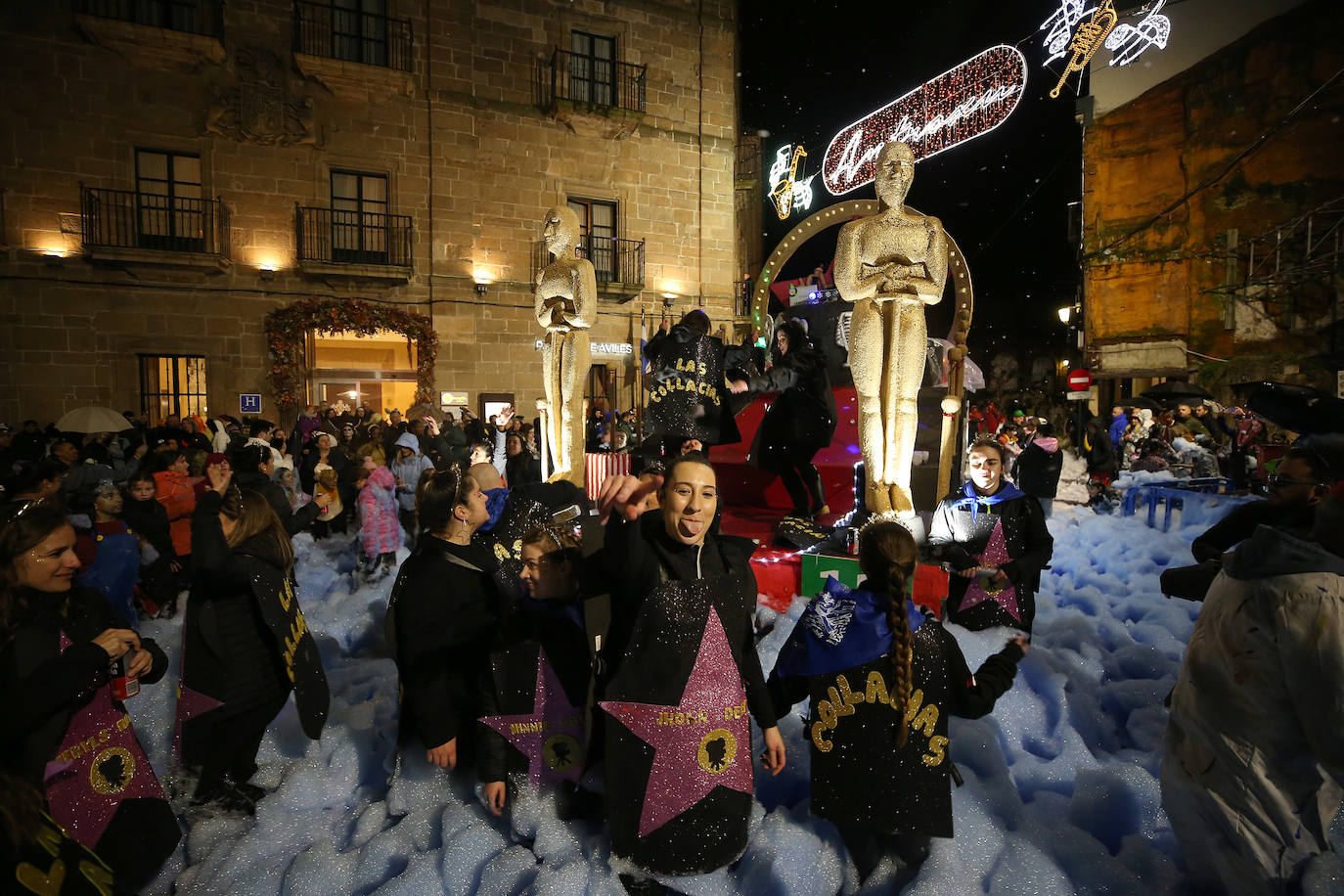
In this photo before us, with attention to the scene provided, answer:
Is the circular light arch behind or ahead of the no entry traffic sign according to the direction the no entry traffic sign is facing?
ahead

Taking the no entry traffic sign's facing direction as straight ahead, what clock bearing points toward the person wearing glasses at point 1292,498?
The person wearing glasses is roughly at 12 o'clock from the no entry traffic sign.

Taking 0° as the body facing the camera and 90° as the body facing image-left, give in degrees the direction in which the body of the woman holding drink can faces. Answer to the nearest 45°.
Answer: approximately 315°

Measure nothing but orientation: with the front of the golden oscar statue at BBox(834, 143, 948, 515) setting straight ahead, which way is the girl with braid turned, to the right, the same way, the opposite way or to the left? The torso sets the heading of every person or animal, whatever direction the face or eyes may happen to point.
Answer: the opposite way

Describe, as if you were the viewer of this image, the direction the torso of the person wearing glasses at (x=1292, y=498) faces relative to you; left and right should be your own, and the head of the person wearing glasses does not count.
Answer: facing to the left of the viewer

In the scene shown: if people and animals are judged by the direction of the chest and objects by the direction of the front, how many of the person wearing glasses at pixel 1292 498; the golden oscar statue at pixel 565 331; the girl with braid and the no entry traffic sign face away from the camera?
1

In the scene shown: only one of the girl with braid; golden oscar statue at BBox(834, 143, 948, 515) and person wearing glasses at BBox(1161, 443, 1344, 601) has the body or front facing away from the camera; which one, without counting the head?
the girl with braid

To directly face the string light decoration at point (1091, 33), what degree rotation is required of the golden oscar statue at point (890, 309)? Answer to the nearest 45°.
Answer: approximately 135° to its left

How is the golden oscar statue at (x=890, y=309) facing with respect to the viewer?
toward the camera

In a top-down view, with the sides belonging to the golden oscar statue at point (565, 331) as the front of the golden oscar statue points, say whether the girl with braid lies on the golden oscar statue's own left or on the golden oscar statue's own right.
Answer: on the golden oscar statue's own left

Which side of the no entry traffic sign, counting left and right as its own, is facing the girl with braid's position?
front

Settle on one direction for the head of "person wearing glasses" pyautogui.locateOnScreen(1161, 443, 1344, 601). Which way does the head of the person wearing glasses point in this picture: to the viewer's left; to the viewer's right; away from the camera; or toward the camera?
to the viewer's left

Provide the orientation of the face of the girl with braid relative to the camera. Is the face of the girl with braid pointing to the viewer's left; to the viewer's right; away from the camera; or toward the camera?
away from the camera
